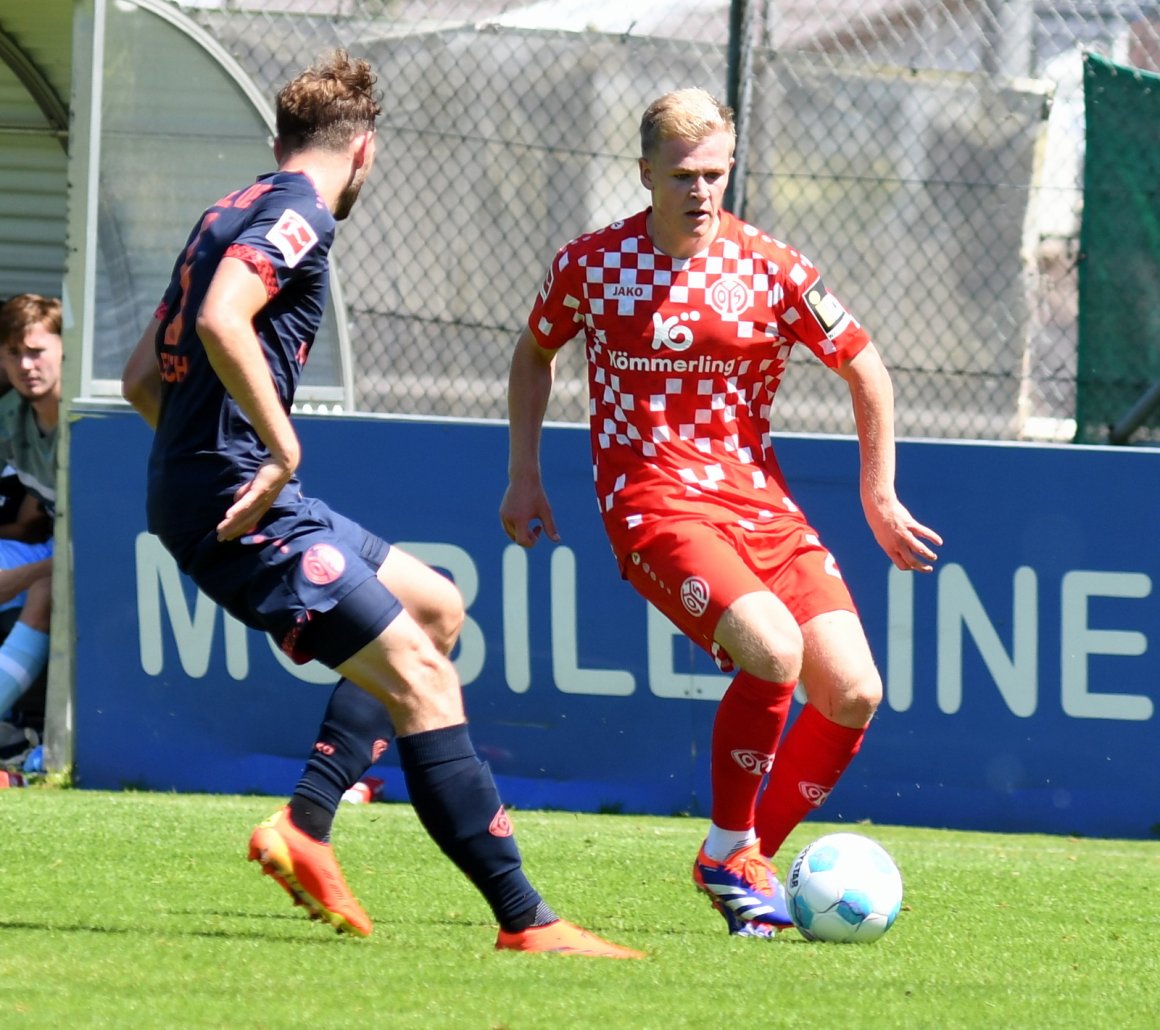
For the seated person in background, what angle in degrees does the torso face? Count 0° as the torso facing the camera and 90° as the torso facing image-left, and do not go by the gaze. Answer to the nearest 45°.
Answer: approximately 0°

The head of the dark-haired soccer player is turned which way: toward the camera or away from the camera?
away from the camera

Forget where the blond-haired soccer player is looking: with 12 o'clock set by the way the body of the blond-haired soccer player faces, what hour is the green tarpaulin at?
The green tarpaulin is roughly at 7 o'clock from the blond-haired soccer player.

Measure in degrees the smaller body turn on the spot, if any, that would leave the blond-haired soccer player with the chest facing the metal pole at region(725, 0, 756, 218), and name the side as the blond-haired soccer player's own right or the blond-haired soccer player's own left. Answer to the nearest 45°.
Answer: approximately 180°

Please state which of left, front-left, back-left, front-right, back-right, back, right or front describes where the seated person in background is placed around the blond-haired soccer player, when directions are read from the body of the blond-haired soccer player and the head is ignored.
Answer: back-right

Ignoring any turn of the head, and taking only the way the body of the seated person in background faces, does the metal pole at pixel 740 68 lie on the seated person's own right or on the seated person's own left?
on the seated person's own left

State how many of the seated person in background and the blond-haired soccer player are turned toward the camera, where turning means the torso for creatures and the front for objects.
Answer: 2

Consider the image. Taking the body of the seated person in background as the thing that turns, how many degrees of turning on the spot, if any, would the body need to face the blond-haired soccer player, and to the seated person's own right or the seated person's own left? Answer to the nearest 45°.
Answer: approximately 45° to the seated person's own left
